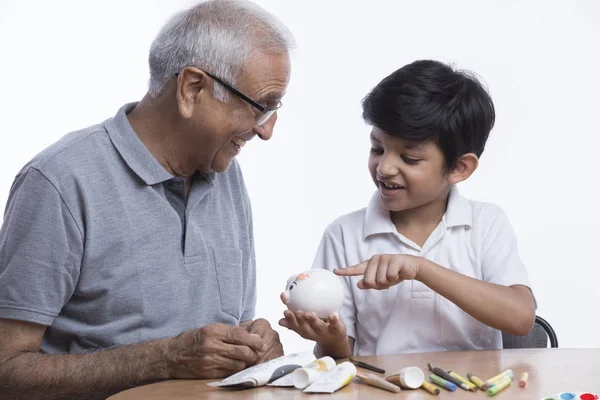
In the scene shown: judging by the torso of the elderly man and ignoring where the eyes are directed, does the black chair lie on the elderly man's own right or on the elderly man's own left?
on the elderly man's own left

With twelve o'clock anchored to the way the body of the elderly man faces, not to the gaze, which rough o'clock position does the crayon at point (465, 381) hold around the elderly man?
The crayon is roughly at 12 o'clock from the elderly man.

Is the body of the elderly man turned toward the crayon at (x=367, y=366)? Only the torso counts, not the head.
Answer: yes

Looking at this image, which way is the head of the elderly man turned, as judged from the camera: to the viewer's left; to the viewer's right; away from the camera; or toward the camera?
to the viewer's right

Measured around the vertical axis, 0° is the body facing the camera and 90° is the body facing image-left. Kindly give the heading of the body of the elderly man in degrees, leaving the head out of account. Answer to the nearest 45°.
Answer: approximately 315°

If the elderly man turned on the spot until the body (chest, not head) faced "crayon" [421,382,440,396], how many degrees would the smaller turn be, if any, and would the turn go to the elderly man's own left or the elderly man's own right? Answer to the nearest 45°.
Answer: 0° — they already face it

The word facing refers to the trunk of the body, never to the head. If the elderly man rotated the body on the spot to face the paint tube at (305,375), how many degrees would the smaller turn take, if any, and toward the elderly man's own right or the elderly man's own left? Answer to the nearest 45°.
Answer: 0° — they already face it

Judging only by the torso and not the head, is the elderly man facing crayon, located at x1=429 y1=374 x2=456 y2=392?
yes

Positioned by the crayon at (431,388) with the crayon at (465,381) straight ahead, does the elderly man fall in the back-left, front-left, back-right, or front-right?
back-left
